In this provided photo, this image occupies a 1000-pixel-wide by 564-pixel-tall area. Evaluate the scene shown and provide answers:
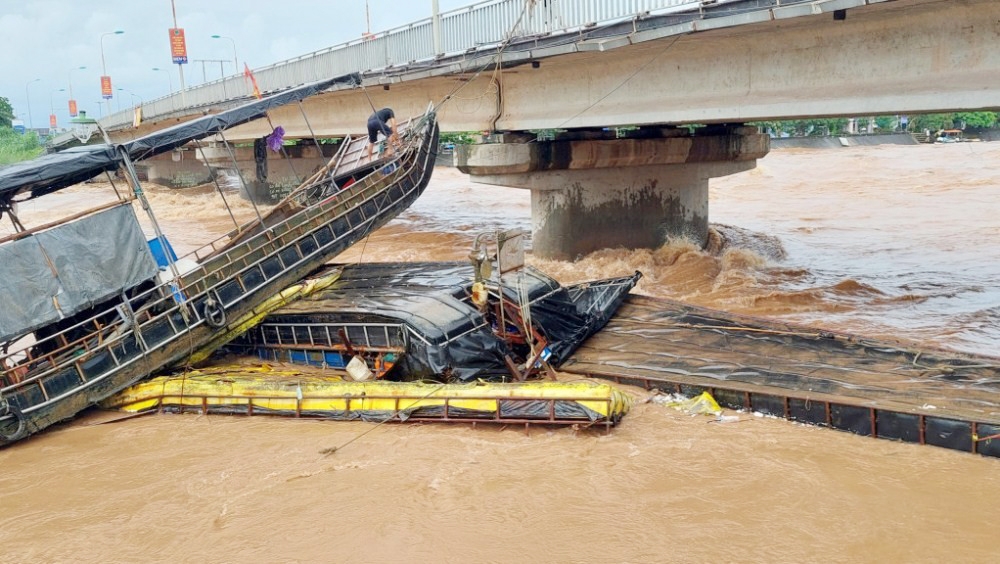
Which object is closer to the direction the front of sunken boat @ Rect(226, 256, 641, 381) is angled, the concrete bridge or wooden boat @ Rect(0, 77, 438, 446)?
the concrete bridge

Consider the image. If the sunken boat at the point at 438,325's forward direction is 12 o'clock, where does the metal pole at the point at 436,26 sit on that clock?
The metal pole is roughly at 9 o'clock from the sunken boat.

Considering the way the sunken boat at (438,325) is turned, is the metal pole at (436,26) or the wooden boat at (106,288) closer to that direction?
the metal pole

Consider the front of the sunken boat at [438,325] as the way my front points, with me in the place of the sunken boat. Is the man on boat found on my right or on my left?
on my left

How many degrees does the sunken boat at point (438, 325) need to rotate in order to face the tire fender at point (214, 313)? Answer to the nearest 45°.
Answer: approximately 180°

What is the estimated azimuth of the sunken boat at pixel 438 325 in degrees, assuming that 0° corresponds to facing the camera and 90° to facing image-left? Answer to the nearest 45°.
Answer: approximately 270°

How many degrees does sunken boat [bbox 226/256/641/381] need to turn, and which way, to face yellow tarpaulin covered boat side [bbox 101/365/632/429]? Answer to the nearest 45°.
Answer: approximately 135° to its right

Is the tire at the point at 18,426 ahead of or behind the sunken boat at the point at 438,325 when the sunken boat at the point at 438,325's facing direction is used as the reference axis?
behind

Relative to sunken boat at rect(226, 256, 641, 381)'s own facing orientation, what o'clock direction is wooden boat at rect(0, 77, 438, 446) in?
The wooden boat is roughly at 6 o'clock from the sunken boat.
